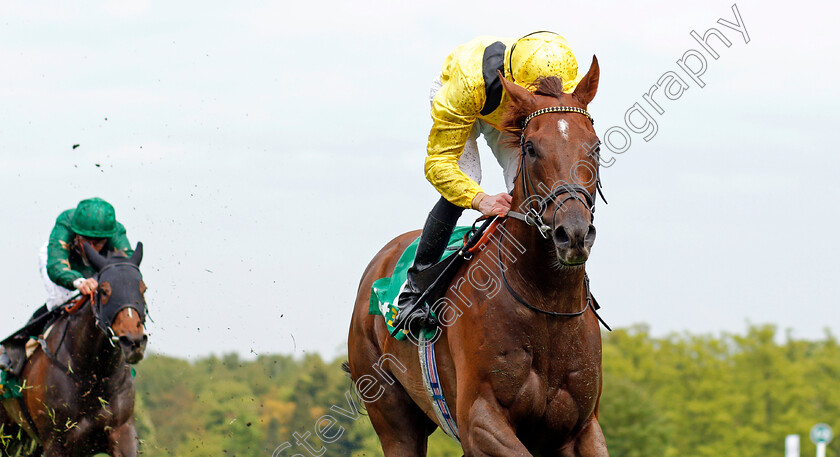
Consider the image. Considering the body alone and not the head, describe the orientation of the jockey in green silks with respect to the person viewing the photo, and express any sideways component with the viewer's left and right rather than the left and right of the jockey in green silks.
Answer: facing the viewer and to the right of the viewer

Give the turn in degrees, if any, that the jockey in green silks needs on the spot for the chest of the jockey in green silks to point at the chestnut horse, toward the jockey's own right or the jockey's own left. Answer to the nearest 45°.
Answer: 0° — they already face it

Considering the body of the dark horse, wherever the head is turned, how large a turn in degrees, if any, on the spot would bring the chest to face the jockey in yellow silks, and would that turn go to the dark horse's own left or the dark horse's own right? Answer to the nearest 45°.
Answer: approximately 45° to the dark horse's own right

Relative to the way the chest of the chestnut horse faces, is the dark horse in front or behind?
behind

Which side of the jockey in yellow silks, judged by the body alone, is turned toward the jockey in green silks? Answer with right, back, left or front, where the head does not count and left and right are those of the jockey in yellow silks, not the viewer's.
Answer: back
